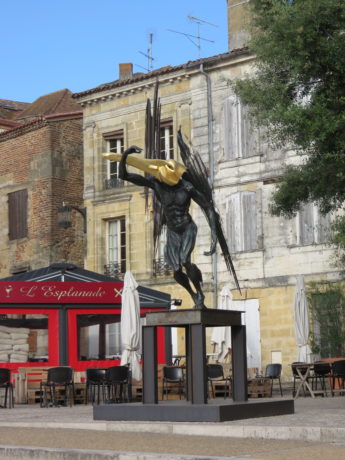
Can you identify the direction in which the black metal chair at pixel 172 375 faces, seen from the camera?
facing away from the viewer

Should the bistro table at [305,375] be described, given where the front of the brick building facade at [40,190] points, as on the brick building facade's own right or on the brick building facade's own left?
on the brick building facade's own left

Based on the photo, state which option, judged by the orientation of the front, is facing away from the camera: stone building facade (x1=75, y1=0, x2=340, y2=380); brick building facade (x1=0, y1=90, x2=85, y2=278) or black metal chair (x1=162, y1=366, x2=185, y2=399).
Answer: the black metal chair
